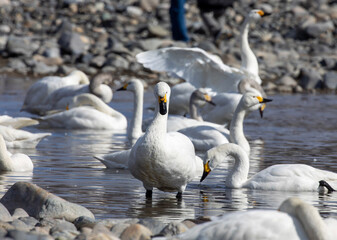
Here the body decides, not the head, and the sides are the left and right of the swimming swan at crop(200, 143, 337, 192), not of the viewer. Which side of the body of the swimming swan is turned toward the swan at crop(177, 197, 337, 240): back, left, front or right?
left

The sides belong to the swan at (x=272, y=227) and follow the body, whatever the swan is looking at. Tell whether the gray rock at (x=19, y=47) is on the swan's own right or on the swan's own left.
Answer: on the swan's own left

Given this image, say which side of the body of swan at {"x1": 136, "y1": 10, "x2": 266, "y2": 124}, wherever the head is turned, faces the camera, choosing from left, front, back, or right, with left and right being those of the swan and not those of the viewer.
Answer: right

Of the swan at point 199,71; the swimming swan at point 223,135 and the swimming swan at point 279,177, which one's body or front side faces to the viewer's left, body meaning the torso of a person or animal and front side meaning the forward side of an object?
the swimming swan at point 279,177

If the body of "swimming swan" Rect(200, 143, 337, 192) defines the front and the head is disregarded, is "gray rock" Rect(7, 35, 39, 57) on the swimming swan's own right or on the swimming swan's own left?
on the swimming swan's own right

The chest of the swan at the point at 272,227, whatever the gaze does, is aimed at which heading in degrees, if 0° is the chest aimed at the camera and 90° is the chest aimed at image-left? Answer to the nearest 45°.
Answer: approximately 270°

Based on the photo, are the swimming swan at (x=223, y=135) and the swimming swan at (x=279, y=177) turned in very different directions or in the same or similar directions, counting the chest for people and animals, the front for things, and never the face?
very different directions

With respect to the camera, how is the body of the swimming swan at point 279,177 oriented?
to the viewer's left

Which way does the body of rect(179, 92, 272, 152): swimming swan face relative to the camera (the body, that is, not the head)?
to the viewer's right

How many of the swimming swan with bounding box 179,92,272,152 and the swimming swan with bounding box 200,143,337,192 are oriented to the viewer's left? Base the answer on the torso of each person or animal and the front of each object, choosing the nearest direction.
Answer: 1
